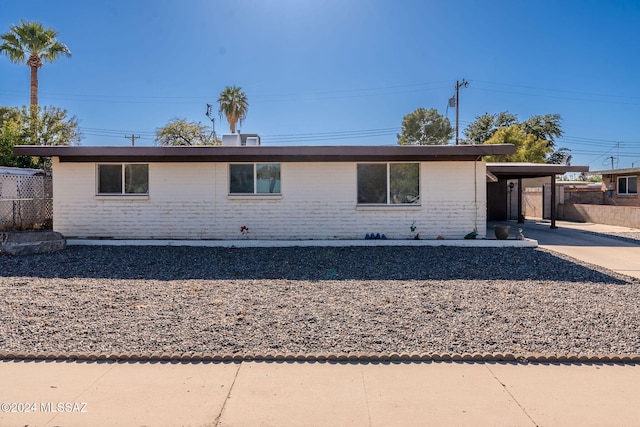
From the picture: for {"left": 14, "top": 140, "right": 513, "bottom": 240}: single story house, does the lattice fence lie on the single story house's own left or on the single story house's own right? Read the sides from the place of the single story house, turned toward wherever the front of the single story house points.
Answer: on the single story house's own right

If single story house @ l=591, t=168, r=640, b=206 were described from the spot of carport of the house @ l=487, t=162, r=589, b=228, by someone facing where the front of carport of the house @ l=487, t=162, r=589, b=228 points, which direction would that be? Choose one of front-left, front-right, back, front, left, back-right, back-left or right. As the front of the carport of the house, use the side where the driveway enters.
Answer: back-left

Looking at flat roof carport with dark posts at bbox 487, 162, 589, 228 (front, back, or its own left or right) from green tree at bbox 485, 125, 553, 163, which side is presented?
back

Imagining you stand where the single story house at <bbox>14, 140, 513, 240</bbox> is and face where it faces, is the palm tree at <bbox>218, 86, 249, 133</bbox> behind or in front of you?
behind

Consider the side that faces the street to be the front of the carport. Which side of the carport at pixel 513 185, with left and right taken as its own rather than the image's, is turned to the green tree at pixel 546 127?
back

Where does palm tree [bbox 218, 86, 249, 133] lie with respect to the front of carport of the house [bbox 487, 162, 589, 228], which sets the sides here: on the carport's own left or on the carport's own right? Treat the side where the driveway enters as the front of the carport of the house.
on the carport's own right

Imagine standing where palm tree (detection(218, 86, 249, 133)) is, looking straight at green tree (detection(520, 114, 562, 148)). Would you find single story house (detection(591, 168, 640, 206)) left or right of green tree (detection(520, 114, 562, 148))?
right

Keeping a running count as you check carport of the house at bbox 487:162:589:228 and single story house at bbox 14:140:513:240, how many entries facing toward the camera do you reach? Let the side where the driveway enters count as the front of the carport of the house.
2

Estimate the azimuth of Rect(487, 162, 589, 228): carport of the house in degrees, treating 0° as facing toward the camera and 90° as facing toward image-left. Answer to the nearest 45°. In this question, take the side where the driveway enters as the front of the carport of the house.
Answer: approximately 0°

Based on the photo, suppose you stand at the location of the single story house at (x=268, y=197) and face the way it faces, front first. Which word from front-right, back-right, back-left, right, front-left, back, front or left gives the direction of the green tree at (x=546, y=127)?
back-left
